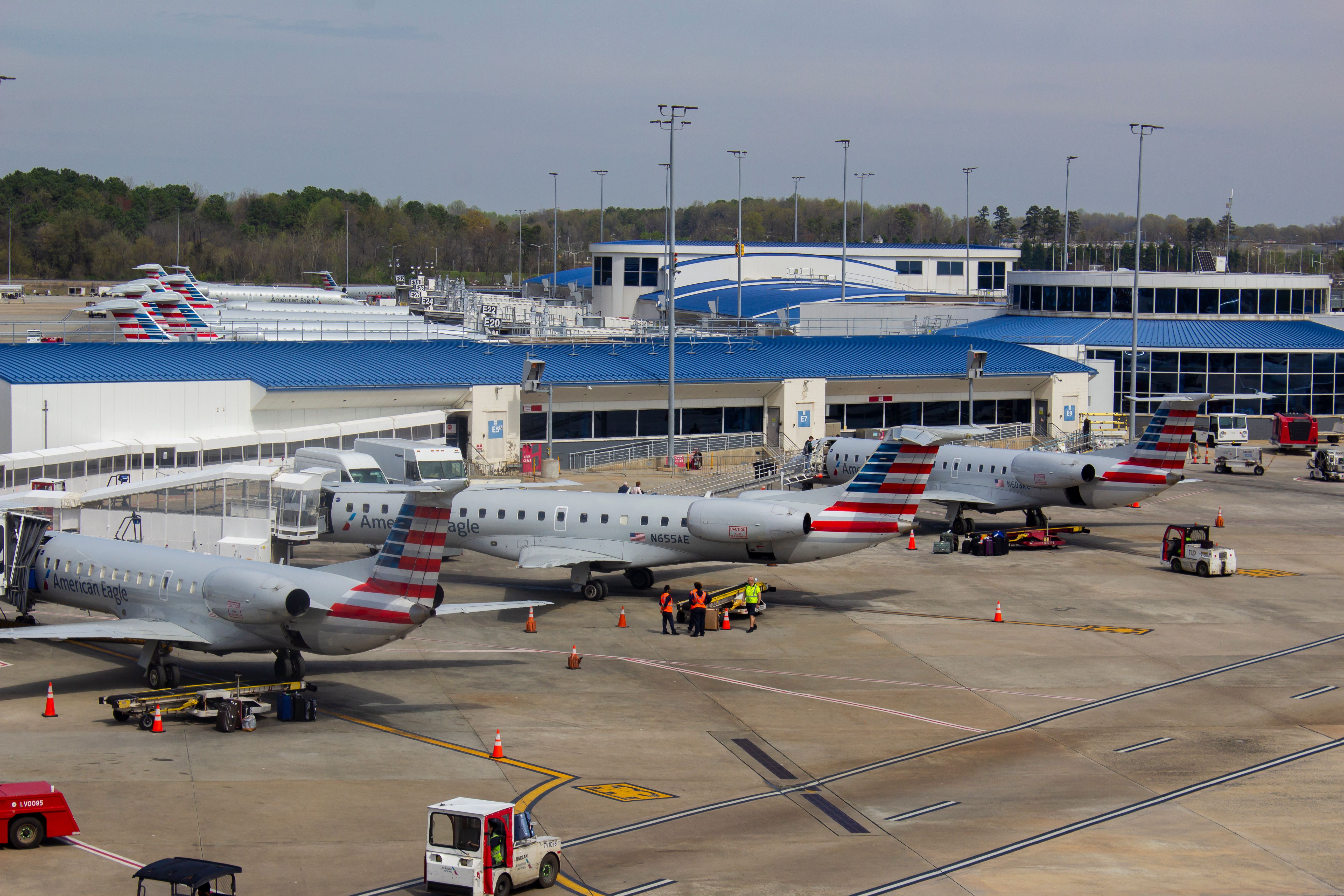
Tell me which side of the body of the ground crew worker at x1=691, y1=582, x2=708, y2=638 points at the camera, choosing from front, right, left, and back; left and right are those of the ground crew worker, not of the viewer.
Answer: back

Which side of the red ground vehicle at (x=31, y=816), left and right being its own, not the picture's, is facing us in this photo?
right

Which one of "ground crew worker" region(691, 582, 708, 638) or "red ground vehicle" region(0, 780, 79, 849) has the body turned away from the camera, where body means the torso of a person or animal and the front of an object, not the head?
the ground crew worker

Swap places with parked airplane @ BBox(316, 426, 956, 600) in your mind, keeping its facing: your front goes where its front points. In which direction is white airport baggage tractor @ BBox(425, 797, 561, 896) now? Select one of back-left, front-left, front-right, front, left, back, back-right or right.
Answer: back-left

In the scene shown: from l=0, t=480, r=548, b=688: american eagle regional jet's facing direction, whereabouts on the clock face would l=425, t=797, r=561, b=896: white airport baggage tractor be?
The white airport baggage tractor is roughly at 7 o'clock from the american eagle regional jet.

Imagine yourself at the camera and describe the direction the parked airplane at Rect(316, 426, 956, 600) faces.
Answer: facing away from the viewer and to the left of the viewer

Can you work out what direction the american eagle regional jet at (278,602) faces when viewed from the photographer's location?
facing away from the viewer and to the left of the viewer

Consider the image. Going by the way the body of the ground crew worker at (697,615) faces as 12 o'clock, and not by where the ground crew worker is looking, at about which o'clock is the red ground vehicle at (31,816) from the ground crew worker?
The red ground vehicle is roughly at 7 o'clock from the ground crew worker.
